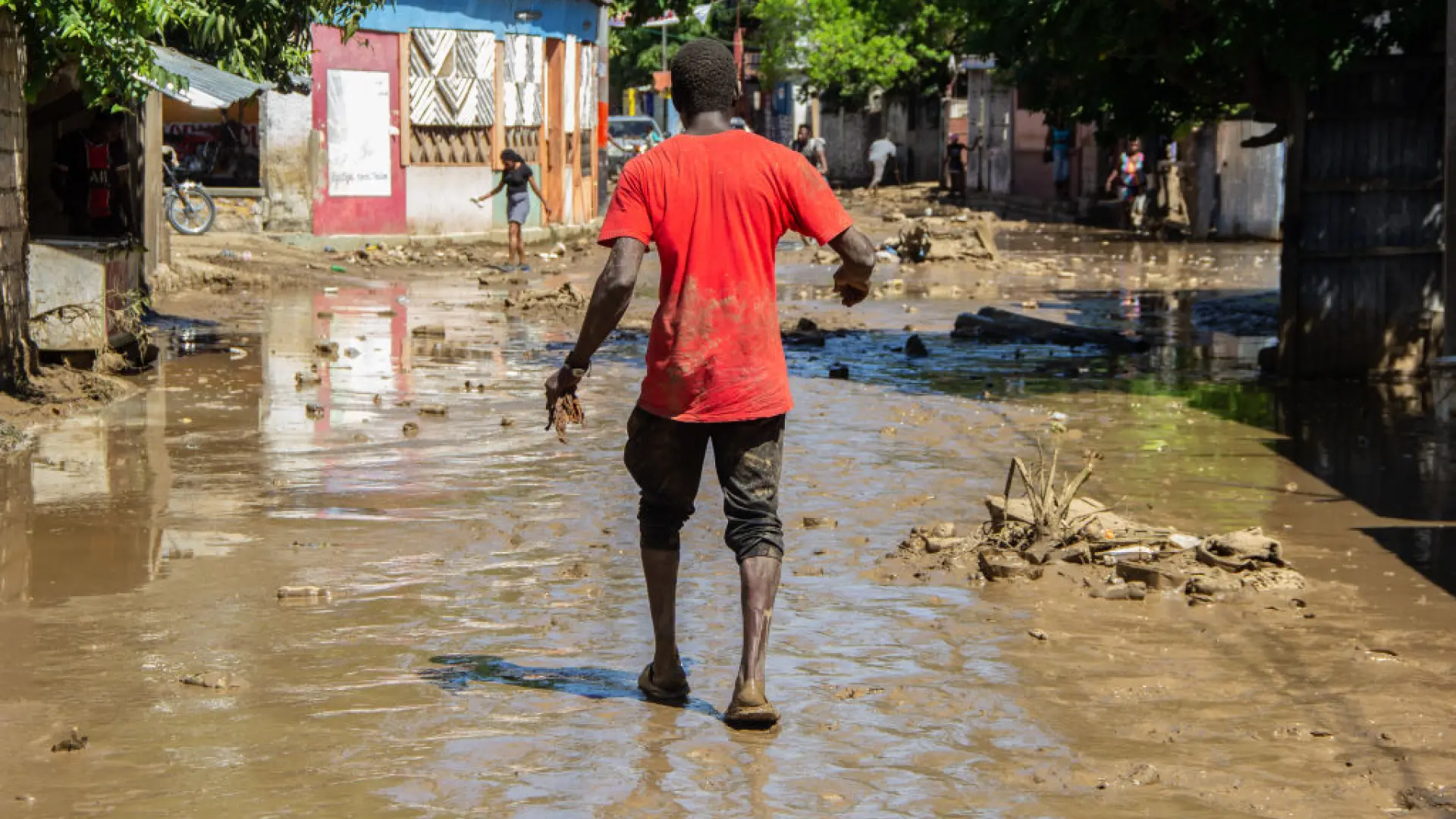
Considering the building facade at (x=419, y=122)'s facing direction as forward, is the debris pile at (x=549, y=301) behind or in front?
in front

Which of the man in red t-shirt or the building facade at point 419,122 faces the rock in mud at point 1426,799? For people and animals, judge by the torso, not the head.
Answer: the building facade

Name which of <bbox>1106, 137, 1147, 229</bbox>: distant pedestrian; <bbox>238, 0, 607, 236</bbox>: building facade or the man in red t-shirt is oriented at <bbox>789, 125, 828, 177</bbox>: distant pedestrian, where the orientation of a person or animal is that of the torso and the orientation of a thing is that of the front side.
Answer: the man in red t-shirt

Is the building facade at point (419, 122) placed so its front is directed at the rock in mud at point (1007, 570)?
yes

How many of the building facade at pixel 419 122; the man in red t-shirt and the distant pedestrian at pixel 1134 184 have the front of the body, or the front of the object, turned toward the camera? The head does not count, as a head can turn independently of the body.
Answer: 2

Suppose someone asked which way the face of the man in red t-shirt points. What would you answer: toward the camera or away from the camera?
away from the camera

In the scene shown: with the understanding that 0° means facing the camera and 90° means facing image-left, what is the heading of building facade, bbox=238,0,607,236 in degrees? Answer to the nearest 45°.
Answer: approximately 0°

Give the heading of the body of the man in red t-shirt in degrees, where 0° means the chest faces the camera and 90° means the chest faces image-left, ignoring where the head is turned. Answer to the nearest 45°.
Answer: approximately 180°

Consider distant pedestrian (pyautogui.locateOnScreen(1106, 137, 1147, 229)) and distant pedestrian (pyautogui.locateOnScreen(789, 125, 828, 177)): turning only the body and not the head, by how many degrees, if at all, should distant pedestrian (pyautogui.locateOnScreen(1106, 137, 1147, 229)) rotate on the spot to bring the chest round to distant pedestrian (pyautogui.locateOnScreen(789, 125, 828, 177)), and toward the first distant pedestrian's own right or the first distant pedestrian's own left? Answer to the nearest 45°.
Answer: approximately 135° to the first distant pedestrian's own right

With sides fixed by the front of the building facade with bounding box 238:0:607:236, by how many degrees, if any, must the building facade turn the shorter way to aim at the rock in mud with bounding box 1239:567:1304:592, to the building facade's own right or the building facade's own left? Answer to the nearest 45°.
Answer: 0° — it already faces it

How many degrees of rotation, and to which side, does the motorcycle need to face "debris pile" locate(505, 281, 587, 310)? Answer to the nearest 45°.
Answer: approximately 45° to its right

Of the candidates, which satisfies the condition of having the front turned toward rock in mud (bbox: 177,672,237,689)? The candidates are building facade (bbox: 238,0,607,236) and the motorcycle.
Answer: the building facade

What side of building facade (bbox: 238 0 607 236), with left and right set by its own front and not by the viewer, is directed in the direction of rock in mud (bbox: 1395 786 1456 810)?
front
